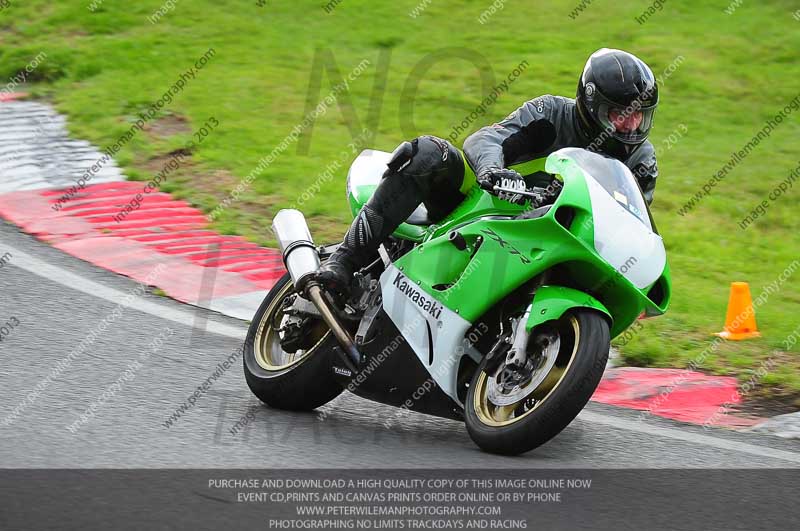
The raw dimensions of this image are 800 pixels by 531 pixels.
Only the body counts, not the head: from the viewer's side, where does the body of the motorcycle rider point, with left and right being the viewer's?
facing the viewer and to the right of the viewer

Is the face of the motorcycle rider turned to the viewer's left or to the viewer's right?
to the viewer's right
